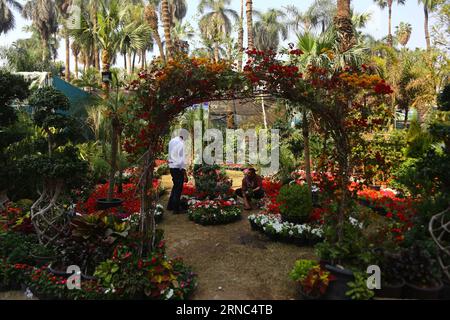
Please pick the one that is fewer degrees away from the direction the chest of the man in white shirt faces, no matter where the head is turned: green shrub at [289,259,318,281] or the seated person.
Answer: the seated person

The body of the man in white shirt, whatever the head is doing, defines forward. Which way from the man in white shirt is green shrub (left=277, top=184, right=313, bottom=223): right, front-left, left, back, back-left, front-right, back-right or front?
front-right

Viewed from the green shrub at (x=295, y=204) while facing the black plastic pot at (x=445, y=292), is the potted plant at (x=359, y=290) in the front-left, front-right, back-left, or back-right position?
front-right

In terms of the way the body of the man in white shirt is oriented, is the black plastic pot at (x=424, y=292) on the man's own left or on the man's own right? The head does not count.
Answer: on the man's own right

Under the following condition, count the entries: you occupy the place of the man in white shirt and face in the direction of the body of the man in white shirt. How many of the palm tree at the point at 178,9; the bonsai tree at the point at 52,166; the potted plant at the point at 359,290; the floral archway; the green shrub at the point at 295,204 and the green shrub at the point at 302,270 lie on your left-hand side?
1

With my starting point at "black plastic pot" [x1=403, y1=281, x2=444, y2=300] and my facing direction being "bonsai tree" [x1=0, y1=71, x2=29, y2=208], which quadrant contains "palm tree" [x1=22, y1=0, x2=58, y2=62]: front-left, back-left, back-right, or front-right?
front-right

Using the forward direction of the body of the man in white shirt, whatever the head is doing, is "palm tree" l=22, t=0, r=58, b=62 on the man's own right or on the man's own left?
on the man's own left

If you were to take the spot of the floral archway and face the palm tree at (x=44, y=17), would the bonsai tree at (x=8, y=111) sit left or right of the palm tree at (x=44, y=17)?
left

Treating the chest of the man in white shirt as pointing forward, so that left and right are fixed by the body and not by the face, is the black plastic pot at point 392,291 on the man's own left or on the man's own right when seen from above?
on the man's own right
